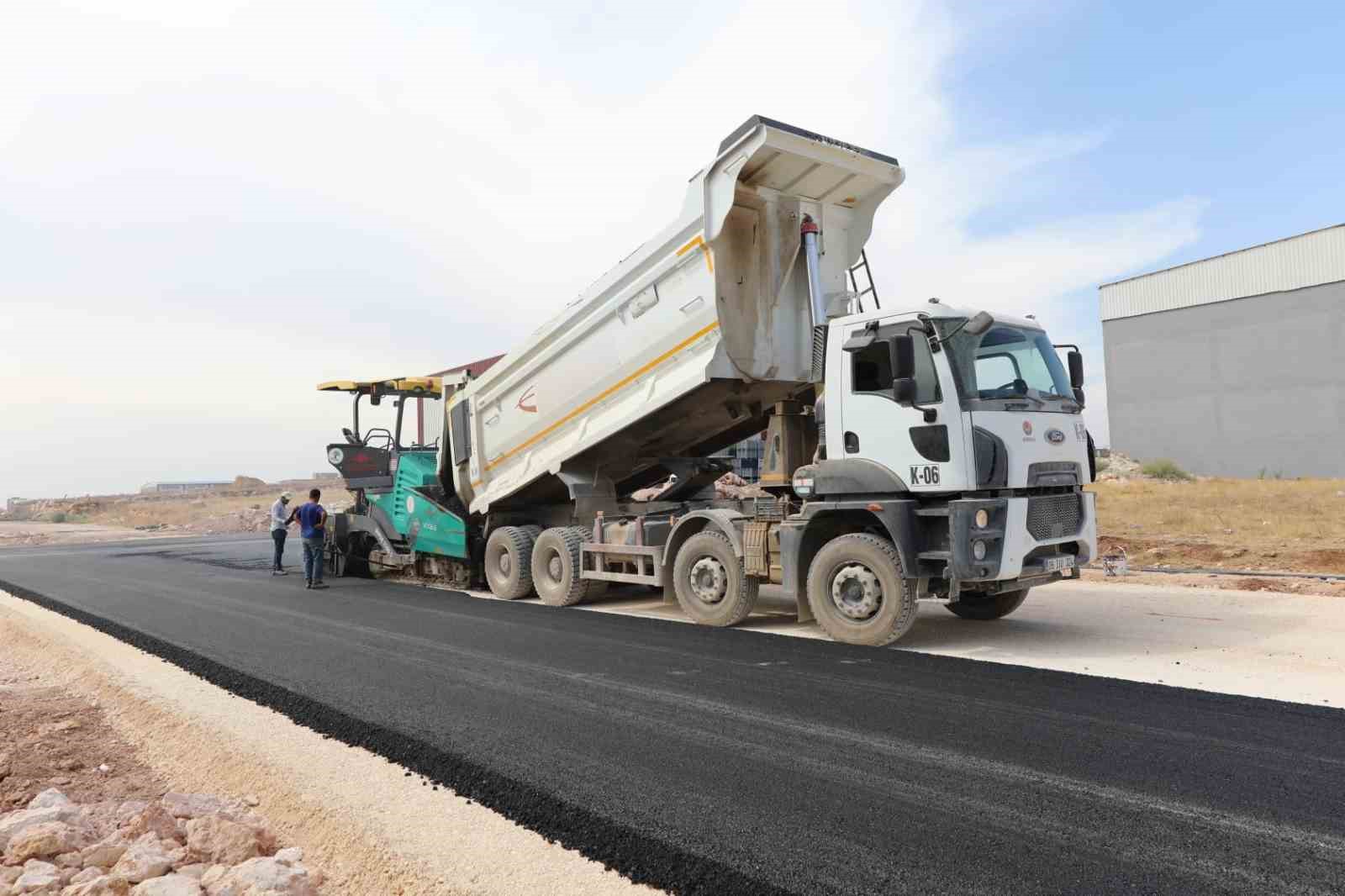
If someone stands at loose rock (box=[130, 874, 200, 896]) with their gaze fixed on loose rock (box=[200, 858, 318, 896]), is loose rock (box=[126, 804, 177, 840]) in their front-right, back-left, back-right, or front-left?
back-left

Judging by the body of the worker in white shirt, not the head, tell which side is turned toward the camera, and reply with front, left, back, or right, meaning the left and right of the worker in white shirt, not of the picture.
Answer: right

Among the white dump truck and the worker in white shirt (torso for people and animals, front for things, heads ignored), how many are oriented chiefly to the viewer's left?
0

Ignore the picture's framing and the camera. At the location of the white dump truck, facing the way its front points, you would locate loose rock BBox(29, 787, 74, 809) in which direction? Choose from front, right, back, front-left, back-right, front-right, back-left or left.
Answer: right

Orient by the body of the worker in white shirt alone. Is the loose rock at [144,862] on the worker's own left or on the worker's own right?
on the worker's own right

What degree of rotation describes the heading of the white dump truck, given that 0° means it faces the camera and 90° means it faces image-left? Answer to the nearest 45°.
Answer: approximately 315°

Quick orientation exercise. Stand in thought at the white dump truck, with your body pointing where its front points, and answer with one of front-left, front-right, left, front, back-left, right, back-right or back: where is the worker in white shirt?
back

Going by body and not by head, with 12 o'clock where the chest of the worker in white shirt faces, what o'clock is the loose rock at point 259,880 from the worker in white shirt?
The loose rock is roughly at 3 o'clock from the worker in white shirt.

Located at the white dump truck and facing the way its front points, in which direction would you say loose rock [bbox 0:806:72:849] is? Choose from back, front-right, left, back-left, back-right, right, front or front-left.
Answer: right

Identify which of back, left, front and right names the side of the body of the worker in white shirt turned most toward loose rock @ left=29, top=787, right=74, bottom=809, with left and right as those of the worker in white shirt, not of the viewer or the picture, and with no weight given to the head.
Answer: right
